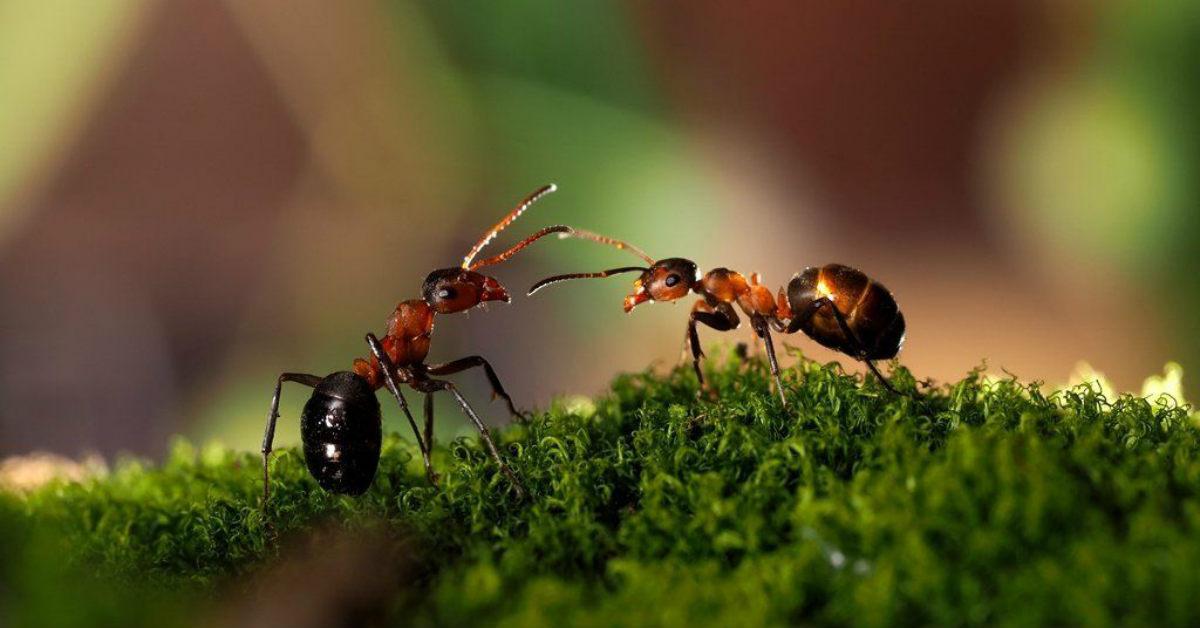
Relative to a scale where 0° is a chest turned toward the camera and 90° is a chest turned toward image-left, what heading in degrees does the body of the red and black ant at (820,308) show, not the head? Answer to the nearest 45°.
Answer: approximately 90°

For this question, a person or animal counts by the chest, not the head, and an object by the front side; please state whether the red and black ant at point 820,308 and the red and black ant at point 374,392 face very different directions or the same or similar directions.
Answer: very different directions

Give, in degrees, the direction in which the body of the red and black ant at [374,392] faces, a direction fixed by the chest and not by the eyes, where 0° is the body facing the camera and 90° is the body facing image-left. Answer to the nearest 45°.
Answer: approximately 270°

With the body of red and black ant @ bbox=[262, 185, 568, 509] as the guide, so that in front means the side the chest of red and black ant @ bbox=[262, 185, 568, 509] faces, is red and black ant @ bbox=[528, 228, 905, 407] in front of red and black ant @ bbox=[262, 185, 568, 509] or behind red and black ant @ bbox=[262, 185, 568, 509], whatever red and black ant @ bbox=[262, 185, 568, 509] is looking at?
in front

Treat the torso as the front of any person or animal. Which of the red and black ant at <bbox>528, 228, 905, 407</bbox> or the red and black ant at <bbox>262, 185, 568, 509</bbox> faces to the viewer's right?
the red and black ant at <bbox>262, 185, 568, 509</bbox>

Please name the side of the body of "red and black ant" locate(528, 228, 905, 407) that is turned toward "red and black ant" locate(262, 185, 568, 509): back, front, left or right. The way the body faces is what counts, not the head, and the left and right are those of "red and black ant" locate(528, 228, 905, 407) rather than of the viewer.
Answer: front
